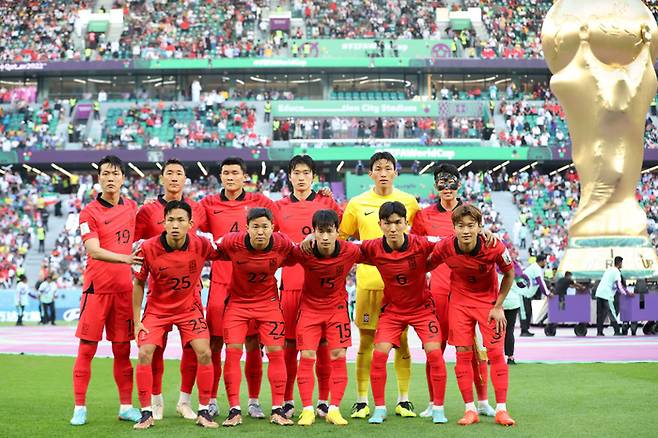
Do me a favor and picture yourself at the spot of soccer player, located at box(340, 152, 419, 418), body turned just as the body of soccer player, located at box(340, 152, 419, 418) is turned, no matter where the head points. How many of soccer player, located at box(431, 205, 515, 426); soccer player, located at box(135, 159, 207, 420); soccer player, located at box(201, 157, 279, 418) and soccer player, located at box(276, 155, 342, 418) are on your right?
3

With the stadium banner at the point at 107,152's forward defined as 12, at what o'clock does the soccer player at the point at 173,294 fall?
The soccer player is roughly at 12 o'clock from the stadium banner.

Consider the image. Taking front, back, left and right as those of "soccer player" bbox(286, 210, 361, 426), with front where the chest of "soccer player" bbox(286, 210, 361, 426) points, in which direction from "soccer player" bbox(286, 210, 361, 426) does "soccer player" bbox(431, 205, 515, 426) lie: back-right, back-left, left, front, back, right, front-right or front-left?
left

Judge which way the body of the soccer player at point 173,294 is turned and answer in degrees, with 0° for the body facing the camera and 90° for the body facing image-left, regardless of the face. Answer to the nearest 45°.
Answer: approximately 0°

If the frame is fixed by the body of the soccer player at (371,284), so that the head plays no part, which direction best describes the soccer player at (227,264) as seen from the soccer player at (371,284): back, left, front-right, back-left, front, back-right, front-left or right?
right

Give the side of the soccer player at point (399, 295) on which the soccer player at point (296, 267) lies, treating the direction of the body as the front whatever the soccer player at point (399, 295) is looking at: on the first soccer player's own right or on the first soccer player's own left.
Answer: on the first soccer player's own right

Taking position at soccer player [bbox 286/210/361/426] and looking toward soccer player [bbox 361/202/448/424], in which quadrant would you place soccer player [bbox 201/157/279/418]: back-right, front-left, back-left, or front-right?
back-left

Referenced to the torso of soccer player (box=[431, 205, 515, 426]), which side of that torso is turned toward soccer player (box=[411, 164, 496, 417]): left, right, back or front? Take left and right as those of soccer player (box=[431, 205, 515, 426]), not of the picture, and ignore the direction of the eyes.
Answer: back

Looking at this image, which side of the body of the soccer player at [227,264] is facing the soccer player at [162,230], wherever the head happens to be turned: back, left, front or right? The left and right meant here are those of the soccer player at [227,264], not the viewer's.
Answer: right

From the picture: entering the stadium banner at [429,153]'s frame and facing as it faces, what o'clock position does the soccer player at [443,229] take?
The soccer player is roughly at 12 o'clock from the stadium banner.
